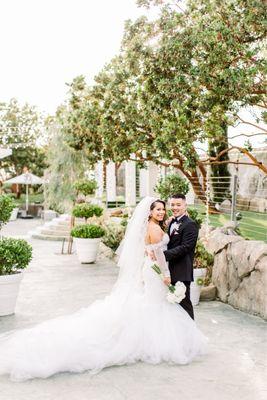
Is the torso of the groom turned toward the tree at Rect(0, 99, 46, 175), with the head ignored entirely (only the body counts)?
no

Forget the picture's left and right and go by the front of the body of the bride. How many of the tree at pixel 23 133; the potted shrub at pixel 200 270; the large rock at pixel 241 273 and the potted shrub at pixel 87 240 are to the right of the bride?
0

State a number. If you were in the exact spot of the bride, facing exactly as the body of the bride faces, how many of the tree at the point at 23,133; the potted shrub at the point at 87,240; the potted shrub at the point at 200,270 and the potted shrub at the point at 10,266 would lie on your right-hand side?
0

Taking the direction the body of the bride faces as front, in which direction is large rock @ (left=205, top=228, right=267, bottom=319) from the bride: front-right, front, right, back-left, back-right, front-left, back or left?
front-left

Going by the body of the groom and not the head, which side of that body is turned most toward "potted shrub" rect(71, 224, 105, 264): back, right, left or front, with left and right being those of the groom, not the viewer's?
right

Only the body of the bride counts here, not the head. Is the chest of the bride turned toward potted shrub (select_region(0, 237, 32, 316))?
no

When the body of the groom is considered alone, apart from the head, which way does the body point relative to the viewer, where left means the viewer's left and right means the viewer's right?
facing the viewer and to the left of the viewer

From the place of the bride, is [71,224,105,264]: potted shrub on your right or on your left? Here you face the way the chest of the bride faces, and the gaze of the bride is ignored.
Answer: on your left

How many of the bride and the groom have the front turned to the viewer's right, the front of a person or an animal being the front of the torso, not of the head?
1

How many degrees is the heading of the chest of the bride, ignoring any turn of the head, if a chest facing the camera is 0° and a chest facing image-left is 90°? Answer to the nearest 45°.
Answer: approximately 270°

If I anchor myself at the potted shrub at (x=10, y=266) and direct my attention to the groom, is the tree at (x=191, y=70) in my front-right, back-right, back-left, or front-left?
front-left

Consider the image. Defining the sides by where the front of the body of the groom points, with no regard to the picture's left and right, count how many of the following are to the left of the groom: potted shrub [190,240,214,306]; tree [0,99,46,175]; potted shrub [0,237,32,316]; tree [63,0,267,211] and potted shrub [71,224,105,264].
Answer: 0

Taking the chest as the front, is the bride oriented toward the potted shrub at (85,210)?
no

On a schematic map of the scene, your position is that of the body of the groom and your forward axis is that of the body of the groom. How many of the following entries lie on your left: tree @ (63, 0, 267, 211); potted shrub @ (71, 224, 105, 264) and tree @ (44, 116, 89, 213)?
0
